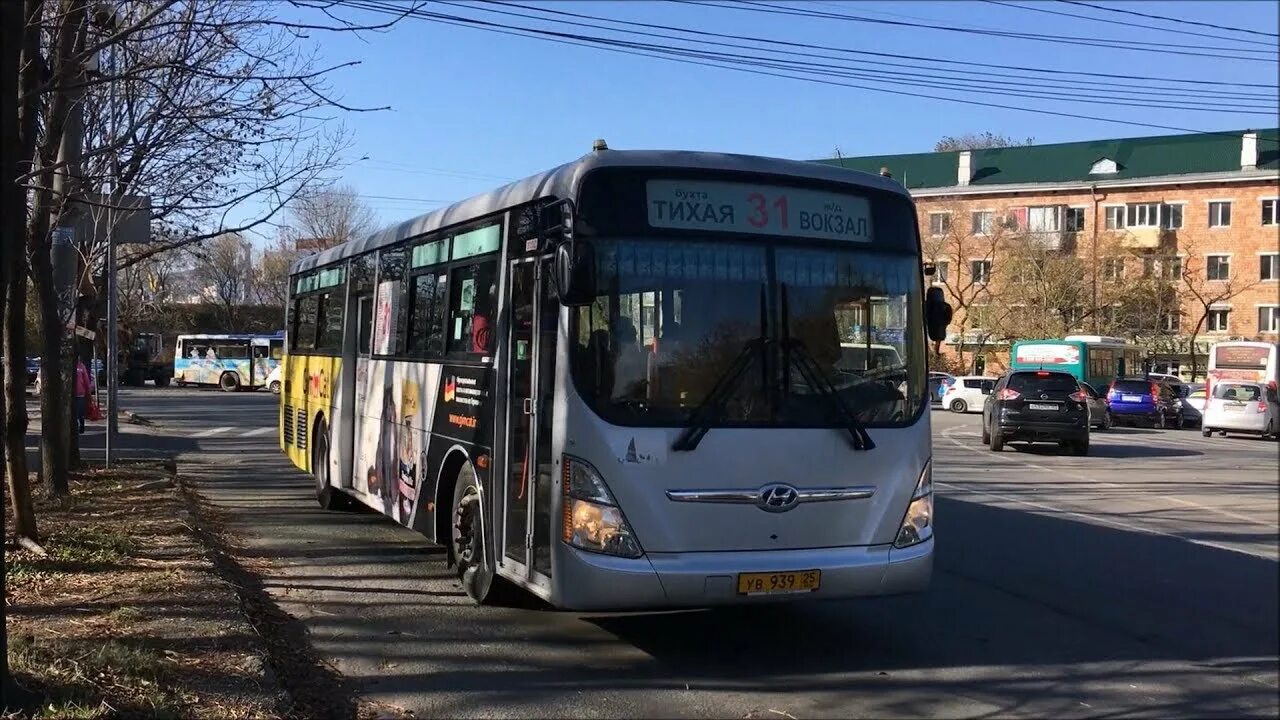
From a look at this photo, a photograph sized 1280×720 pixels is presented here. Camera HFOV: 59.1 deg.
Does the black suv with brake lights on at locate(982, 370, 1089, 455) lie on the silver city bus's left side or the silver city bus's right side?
on its left

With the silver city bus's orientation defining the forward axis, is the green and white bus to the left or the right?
on its left

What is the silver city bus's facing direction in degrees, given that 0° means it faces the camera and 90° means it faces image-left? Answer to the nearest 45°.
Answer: approximately 315°

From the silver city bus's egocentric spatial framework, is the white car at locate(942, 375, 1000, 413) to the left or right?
on its left

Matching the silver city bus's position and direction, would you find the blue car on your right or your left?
on your left

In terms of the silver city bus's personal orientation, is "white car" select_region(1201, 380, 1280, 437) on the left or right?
on its left
